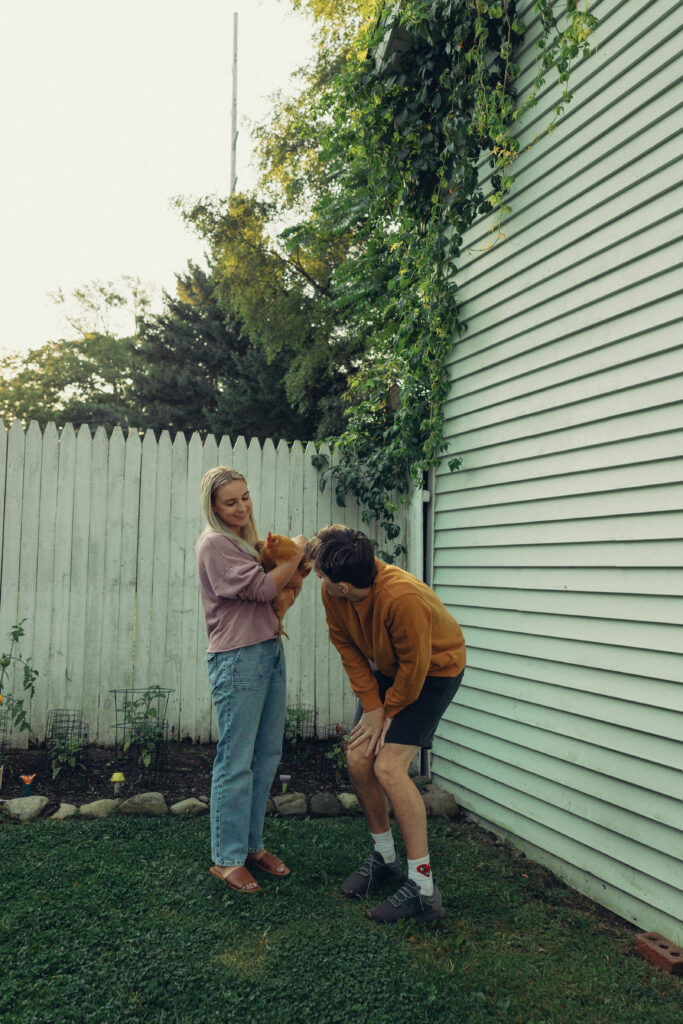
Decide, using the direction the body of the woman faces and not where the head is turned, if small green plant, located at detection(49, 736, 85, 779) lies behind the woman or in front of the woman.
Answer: behind

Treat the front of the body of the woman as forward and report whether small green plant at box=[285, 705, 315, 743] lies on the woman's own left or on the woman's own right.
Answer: on the woman's own left

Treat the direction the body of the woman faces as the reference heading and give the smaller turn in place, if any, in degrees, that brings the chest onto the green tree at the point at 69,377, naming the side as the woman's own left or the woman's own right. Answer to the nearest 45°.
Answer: approximately 135° to the woman's own left

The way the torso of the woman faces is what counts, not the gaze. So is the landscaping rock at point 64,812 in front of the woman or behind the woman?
behind

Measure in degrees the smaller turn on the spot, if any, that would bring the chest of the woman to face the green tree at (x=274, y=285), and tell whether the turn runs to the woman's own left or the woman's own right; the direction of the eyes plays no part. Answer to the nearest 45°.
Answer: approximately 135° to the woman's own left

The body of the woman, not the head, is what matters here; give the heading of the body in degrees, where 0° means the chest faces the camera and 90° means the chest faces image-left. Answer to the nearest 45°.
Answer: approximately 315°

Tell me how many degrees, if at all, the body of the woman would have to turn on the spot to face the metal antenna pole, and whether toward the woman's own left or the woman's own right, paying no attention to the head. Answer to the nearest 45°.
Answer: approximately 135° to the woman's own left

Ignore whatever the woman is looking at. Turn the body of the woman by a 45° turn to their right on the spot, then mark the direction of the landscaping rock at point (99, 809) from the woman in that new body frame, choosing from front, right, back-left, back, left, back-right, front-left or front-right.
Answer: back-right

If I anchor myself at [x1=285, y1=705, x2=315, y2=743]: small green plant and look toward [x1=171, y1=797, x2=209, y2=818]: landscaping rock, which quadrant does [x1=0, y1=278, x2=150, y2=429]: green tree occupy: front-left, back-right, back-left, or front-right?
back-right

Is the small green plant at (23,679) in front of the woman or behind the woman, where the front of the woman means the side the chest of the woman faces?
behind
